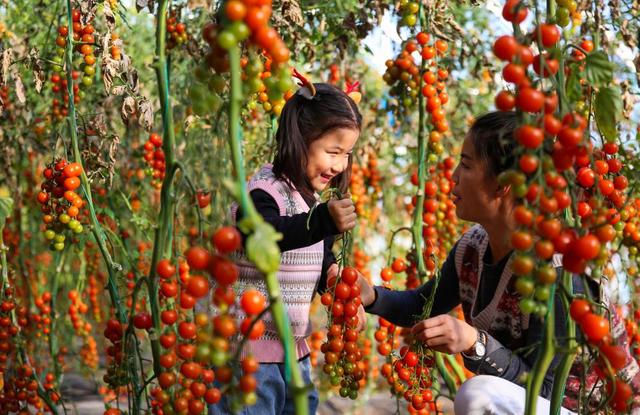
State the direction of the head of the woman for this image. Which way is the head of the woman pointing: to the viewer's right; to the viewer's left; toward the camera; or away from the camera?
to the viewer's left

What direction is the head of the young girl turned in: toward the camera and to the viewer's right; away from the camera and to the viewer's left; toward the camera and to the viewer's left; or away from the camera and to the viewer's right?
toward the camera and to the viewer's right

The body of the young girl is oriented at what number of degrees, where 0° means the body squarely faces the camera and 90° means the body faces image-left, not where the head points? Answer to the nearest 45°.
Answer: approximately 315°

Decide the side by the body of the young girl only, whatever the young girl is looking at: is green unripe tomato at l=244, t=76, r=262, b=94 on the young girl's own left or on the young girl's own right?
on the young girl's own right

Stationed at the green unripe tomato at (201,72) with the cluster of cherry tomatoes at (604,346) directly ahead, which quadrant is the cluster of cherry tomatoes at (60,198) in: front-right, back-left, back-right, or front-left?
back-left

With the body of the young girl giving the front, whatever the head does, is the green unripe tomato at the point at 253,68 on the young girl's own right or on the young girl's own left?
on the young girl's own right
